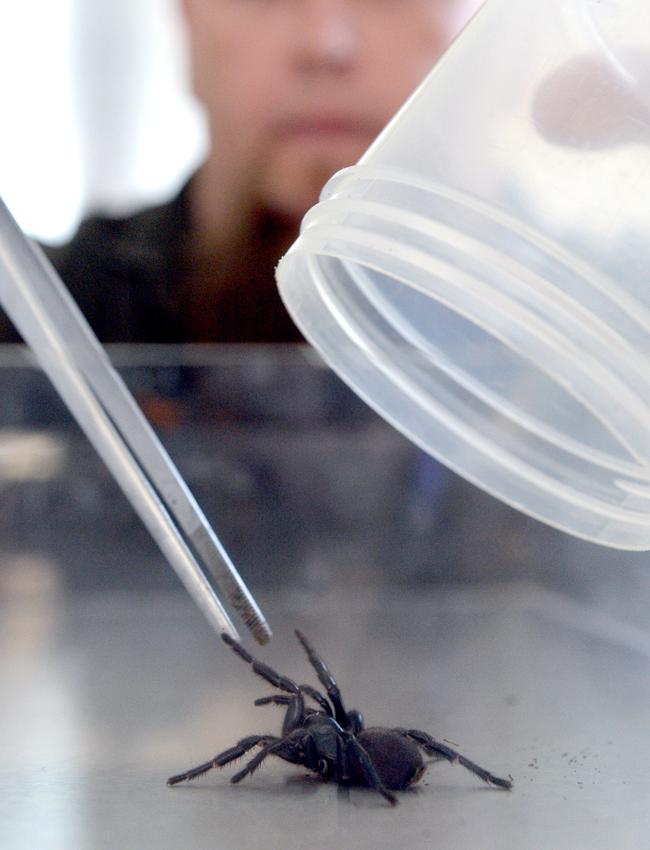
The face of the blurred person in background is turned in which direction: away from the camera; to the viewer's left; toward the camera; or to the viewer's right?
toward the camera

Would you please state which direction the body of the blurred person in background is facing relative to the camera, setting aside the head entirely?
toward the camera

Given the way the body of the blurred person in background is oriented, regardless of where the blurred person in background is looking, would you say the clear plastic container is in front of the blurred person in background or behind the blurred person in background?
in front
